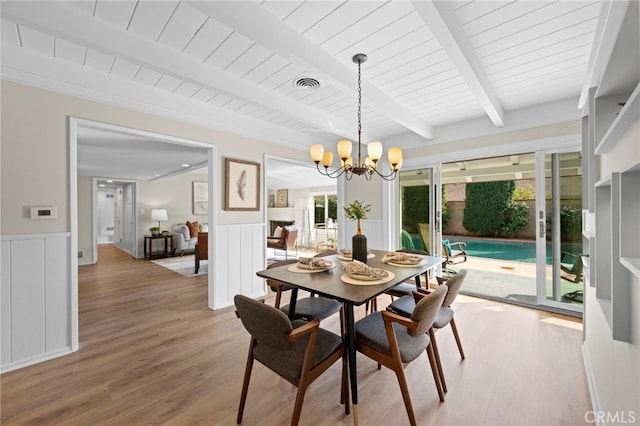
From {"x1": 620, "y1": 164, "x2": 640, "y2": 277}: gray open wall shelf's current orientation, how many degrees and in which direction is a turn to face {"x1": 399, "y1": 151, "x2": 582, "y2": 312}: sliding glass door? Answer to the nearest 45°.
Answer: approximately 90° to its right

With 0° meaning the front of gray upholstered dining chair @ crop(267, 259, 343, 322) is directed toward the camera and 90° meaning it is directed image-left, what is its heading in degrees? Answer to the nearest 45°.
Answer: approximately 315°

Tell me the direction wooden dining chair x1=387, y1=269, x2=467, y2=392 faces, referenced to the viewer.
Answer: facing away from the viewer and to the left of the viewer

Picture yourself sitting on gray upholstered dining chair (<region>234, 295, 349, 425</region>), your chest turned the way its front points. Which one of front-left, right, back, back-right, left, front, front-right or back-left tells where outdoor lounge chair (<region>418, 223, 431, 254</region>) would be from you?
front

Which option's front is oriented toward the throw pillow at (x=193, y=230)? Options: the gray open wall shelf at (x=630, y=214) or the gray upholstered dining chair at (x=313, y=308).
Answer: the gray open wall shelf

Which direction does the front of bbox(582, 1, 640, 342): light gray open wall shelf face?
to the viewer's left

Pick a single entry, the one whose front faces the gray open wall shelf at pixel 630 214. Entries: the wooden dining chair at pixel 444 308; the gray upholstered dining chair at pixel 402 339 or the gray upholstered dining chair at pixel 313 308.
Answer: the gray upholstered dining chair at pixel 313 308

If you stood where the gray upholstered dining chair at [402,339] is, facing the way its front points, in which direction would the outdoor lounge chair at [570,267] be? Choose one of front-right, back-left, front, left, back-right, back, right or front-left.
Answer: right

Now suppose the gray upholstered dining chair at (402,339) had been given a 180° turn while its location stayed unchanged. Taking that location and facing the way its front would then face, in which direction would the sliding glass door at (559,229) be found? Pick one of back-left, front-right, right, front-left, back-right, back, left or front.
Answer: left

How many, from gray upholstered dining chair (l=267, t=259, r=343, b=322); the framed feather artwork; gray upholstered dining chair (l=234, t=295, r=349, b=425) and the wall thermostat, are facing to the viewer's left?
0

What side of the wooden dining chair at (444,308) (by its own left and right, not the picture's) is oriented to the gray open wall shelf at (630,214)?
back

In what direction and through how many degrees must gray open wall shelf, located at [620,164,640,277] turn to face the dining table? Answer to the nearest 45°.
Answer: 0° — it already faces it

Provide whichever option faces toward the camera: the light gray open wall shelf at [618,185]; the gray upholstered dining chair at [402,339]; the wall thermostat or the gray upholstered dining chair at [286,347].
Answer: the wall thermostat

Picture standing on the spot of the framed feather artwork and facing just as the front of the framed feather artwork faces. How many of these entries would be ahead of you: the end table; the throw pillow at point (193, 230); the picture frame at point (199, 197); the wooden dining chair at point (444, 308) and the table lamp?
1

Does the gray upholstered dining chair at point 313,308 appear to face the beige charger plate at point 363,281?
yes

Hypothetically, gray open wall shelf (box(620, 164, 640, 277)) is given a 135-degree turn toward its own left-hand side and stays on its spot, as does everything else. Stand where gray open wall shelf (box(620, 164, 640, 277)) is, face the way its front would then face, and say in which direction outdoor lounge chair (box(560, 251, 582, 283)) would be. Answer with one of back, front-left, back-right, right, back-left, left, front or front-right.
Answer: back-left

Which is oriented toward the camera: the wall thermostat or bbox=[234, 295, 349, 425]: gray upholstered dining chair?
the wall thermostat
